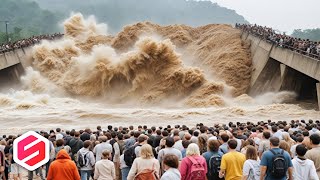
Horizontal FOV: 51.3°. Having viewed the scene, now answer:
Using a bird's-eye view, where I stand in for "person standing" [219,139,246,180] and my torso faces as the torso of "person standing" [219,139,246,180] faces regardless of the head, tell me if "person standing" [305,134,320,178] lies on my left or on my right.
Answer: on my right

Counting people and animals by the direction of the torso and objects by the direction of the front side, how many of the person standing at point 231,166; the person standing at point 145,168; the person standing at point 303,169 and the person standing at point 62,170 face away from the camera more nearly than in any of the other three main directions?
4

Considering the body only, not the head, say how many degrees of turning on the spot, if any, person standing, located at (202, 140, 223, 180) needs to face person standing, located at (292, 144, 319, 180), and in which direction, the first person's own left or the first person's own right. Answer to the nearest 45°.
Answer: approximately 90° to the first person's own right

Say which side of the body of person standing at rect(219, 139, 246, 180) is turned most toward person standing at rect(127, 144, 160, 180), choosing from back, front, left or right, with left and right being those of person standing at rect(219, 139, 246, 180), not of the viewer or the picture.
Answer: left

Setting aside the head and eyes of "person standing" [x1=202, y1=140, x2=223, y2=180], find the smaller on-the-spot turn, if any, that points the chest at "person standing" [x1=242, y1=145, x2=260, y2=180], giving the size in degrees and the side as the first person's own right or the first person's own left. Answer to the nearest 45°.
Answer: approximately 135° to the first person's own right

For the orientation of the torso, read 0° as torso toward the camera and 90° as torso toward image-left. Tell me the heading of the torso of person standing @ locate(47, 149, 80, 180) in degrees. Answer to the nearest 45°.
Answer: approximately 180°

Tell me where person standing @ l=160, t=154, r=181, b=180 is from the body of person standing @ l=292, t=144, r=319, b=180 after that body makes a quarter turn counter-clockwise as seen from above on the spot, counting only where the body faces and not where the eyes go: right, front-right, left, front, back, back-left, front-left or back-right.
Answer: front-left

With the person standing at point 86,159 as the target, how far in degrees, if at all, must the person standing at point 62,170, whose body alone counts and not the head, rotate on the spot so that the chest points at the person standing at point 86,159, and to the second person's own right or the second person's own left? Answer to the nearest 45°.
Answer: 0° — they already face them

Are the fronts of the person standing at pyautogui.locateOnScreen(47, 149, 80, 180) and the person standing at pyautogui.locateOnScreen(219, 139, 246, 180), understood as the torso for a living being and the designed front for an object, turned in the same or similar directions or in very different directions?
same or similar directions

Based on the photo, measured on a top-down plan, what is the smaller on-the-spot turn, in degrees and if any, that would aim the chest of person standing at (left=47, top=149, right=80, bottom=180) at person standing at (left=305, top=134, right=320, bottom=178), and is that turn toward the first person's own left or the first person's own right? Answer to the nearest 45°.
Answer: approximately 90° to the first person's own right

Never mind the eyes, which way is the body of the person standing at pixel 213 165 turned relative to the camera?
away from the camera

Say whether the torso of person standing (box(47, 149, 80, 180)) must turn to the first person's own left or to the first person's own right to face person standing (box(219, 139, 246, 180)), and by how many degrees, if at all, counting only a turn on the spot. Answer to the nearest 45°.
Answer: approximately 90° to the first person's own right

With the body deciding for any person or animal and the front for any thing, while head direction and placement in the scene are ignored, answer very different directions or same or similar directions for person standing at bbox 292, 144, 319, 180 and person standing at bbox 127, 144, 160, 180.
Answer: same or similar directions

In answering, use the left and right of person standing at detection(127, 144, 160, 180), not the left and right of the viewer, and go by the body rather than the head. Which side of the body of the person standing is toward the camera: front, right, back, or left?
back

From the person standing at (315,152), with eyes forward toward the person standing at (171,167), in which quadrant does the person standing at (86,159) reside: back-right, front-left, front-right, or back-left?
front-right

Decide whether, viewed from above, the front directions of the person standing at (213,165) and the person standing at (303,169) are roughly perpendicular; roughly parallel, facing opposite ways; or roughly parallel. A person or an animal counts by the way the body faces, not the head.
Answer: roughly parallel

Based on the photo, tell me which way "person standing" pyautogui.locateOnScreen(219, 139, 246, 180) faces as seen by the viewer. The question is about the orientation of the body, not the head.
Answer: away from the camera
